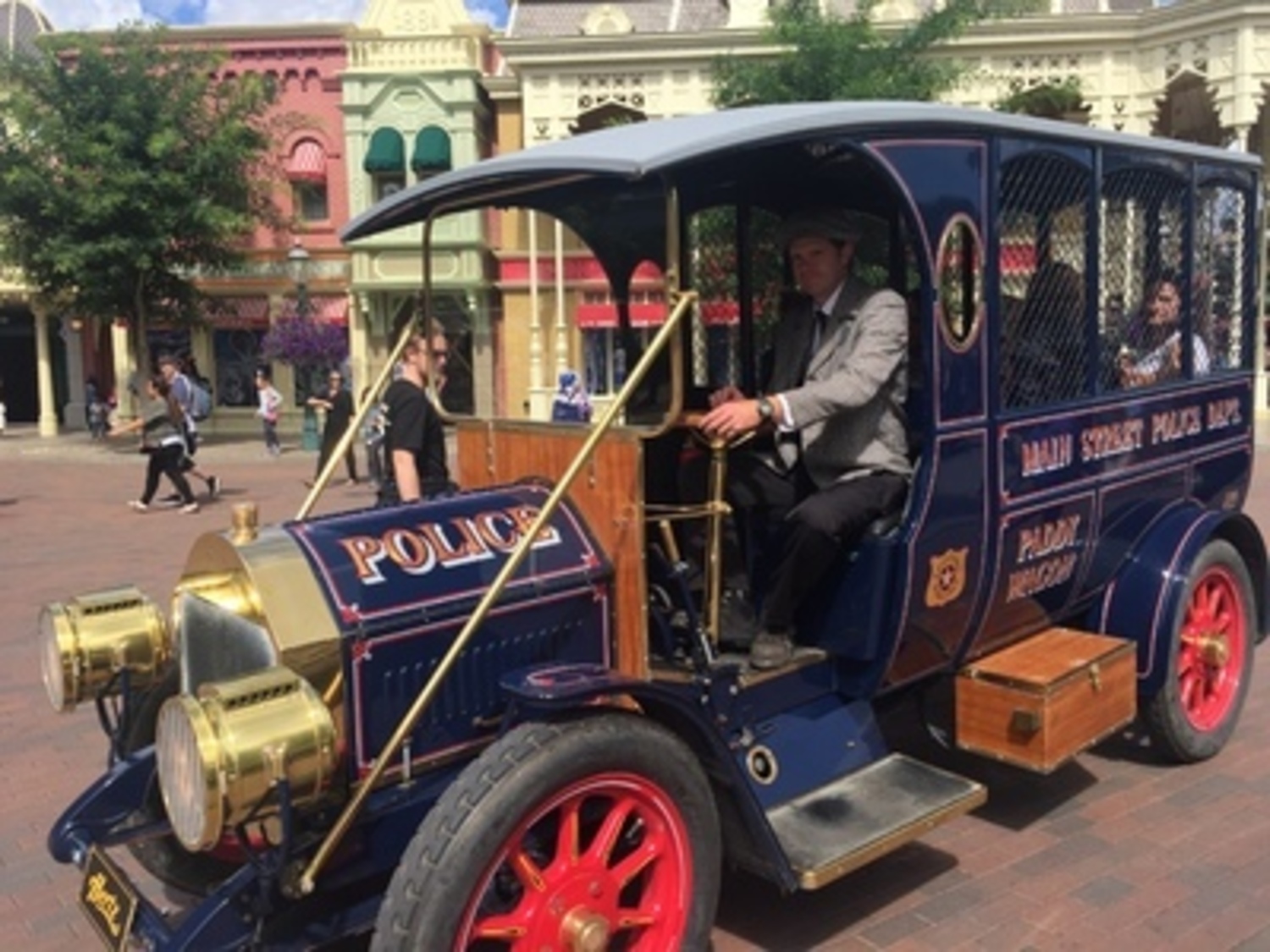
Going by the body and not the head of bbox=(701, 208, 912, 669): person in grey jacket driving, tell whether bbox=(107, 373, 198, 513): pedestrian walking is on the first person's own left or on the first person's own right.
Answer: on the first person's own right

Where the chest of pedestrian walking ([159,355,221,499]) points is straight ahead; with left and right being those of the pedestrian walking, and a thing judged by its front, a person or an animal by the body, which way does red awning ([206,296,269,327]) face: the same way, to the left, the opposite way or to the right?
to the left

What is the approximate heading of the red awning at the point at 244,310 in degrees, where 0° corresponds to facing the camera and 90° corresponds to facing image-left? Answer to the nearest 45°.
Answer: approximately 0°

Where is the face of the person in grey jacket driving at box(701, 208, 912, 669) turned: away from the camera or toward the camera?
toward the camera

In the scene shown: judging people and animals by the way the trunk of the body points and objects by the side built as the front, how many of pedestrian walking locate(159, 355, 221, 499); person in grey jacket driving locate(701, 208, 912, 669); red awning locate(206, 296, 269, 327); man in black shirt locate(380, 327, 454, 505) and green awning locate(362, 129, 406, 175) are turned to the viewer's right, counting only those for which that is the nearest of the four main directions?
1

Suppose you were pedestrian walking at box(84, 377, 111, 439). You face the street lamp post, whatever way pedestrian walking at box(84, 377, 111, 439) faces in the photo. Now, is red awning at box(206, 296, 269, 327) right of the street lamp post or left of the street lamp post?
left

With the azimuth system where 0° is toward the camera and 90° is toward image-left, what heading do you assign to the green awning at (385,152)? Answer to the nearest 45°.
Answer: approximately 45°

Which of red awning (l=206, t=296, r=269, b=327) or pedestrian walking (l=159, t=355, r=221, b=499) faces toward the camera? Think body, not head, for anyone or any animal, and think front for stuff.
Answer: the red awning

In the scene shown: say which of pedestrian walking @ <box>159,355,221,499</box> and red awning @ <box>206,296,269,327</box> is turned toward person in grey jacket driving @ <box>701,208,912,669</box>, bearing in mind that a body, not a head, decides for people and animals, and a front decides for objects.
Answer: the red awning

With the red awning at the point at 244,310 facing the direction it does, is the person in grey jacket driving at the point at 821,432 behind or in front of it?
in front

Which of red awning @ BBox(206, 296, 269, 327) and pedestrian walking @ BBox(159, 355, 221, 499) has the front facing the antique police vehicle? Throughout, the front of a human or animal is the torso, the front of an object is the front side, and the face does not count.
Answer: the red awning

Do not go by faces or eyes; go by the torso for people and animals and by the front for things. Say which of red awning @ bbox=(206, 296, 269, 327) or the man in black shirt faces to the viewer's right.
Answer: the man in black shirt

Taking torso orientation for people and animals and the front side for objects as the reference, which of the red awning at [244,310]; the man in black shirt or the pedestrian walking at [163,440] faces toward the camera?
the red awning

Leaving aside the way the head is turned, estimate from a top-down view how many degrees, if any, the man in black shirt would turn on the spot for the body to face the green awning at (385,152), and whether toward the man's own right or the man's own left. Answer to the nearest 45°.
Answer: approximately 90° to the man's own left

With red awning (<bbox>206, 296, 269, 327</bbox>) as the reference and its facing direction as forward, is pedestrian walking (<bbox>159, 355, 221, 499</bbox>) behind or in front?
in front

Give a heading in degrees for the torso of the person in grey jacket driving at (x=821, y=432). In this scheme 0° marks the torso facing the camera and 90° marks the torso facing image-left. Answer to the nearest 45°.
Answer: approximately 45°

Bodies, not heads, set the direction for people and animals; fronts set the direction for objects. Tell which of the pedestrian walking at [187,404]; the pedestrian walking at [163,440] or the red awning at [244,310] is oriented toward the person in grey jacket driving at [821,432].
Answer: the red awning

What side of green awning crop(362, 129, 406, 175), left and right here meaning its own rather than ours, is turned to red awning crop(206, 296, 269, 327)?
right
